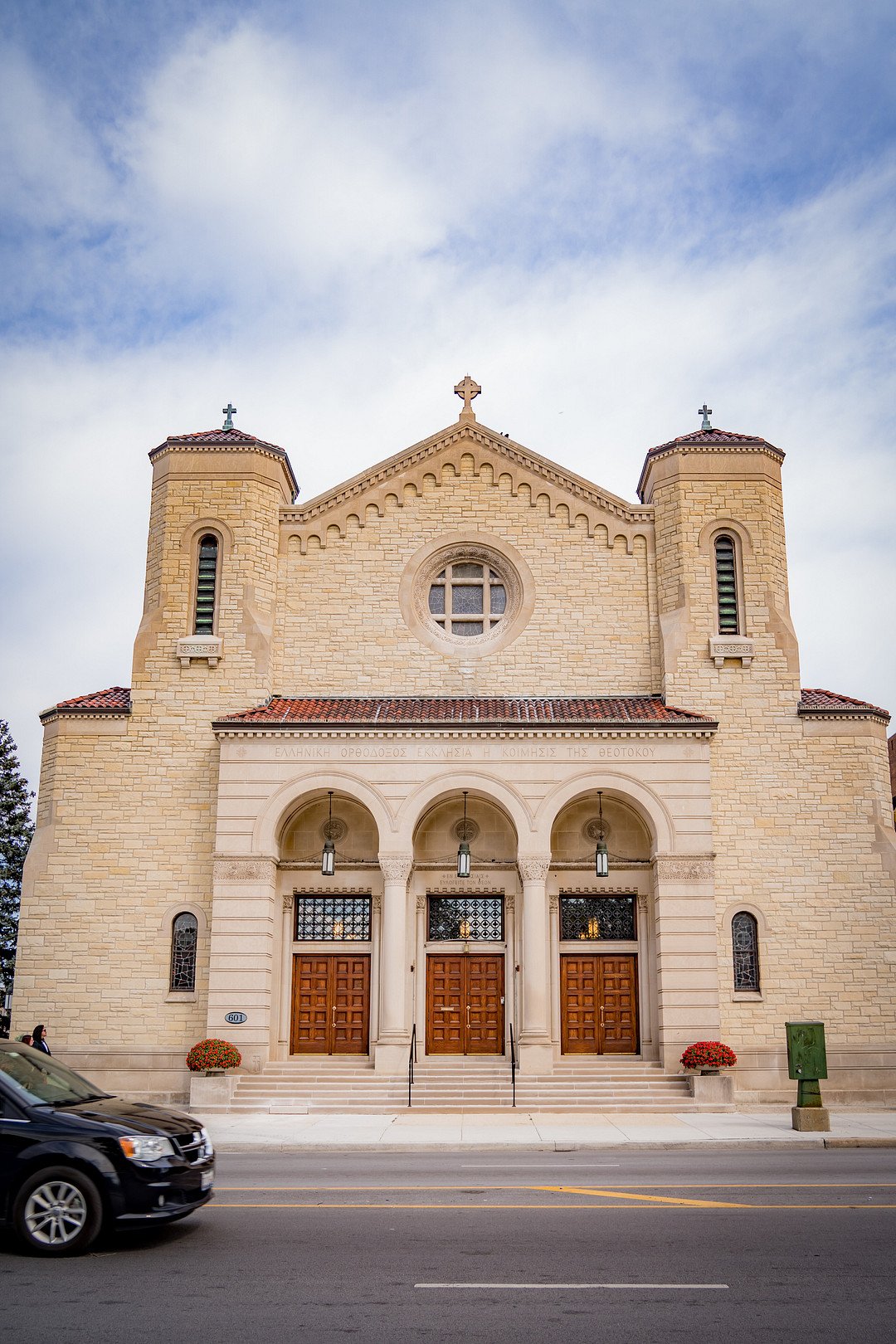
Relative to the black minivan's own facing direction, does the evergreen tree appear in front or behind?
behind

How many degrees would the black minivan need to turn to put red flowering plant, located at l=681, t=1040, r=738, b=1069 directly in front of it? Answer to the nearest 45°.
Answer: approximately 90° to its left

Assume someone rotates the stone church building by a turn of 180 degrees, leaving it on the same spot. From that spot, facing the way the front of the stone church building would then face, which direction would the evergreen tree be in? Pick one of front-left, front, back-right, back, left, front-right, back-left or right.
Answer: front-left

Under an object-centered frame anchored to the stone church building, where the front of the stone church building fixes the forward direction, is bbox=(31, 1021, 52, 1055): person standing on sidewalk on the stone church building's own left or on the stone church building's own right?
on the stone church building's own right

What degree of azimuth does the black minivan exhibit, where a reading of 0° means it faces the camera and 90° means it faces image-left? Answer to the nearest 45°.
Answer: approximately 315°

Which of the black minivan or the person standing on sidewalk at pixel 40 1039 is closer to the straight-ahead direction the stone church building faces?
the black minivan

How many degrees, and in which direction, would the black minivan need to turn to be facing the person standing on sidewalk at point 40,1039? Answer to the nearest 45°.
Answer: approximately 135° to its left

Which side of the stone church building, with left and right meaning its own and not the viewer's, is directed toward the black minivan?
front

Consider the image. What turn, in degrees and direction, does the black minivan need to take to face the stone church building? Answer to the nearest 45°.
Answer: approximately 90° to its left

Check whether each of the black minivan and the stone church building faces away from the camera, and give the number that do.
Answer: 0

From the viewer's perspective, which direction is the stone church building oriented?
toward the camera
